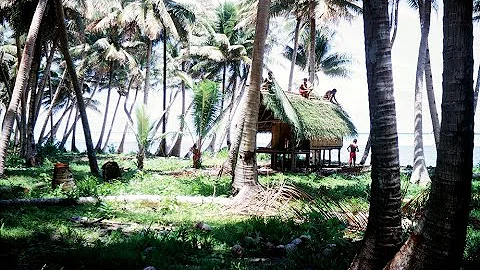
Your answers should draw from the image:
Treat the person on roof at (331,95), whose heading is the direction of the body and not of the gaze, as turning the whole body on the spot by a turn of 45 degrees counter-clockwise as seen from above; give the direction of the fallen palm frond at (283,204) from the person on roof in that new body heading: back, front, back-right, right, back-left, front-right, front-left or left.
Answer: back-right

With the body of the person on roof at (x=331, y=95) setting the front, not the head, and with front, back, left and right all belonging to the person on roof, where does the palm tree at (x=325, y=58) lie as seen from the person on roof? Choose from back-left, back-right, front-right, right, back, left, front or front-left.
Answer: left

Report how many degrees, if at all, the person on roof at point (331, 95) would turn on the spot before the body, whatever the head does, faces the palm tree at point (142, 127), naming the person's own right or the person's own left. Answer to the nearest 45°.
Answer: approximately 180°

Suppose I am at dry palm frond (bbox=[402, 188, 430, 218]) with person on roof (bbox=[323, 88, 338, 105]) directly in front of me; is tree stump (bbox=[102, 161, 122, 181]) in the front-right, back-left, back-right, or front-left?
front-left
